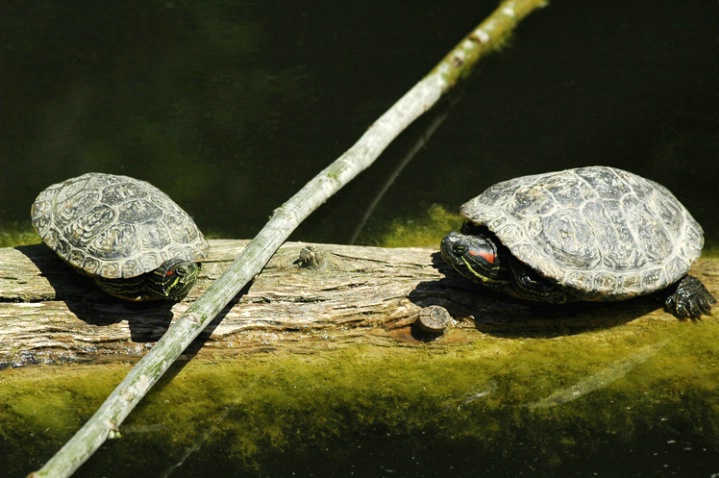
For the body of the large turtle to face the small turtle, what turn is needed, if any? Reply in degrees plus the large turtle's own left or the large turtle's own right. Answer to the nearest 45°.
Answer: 0° — it already faces it

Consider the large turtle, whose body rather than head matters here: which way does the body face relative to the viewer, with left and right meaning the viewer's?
facing to the left of the viewer

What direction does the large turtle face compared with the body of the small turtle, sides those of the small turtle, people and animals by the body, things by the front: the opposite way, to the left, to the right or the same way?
the opposite way

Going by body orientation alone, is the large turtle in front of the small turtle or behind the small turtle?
in front

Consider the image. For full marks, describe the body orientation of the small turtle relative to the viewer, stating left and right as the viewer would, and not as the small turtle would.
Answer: facing the viewer and to the right of the viewer

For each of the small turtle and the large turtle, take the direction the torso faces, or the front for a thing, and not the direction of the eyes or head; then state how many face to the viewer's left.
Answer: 1
